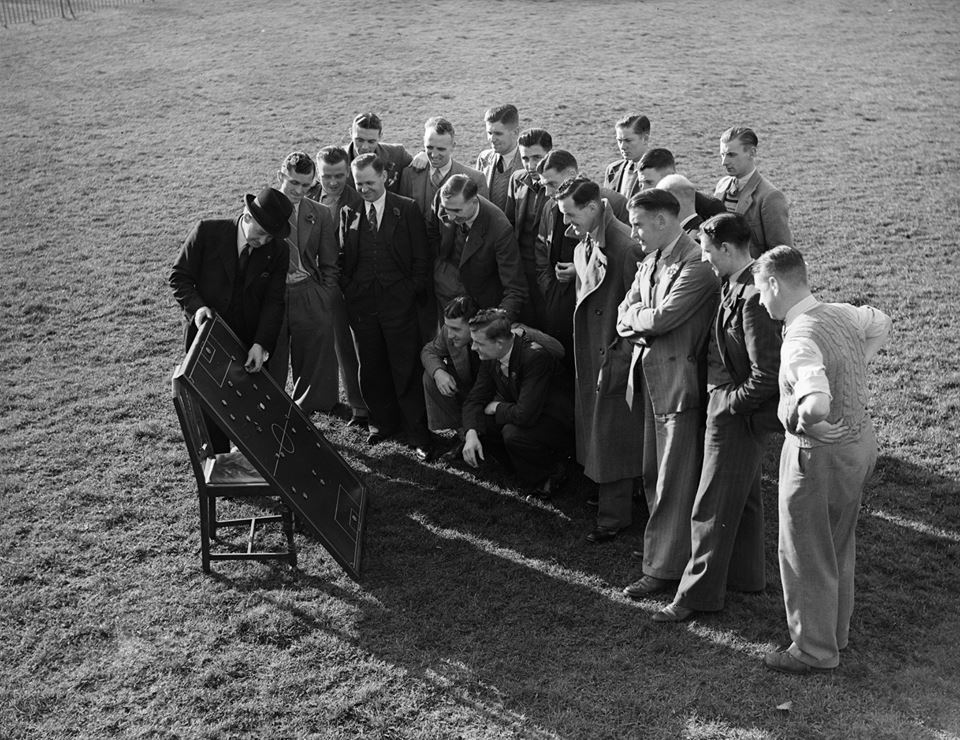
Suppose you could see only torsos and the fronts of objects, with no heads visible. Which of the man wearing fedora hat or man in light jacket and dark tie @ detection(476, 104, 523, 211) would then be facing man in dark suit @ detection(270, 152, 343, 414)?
man in light jacket and dark tie @ detection(476, 104, 523, 211)

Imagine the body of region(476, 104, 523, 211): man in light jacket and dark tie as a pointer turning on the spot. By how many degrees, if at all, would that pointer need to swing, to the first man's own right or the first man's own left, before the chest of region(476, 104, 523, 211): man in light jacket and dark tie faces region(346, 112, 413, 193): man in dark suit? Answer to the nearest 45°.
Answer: approximately 45° to the first man's own right

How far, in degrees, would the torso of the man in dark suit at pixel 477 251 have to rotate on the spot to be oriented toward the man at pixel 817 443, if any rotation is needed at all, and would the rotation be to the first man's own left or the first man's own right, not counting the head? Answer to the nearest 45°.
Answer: approximately 90° to the first man's own left

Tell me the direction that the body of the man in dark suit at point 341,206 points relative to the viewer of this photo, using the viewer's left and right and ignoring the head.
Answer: facing the viewer

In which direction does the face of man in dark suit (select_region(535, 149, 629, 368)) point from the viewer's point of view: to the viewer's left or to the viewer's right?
to the viewer's left

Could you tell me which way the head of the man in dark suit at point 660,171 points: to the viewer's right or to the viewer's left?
to the viewer's left

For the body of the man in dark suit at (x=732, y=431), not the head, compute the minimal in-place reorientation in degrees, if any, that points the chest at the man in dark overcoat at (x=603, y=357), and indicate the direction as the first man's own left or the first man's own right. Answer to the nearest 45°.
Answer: approximately 45° to the first man's own right

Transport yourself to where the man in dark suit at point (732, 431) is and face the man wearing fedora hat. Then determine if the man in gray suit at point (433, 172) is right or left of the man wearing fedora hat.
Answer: right

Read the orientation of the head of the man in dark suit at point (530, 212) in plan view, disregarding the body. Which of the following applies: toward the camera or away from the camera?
toward the camera

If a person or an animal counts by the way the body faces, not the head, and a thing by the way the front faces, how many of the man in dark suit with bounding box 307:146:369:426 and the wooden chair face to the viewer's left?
0

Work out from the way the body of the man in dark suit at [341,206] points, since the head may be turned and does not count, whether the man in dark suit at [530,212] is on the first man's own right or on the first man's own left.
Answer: on the first man's own left

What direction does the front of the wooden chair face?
to the viewer's right

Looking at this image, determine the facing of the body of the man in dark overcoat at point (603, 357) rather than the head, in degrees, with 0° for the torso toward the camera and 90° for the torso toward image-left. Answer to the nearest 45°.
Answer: approximately 45°

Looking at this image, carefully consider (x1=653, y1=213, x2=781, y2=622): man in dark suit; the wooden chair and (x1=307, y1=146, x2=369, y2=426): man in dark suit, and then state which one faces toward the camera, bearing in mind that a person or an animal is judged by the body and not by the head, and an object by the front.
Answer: (x1=307, y1=146, x2=369, y2=426): man in dark suit

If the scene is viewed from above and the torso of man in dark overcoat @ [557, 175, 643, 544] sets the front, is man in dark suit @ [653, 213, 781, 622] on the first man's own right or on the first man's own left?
on the first man's own left

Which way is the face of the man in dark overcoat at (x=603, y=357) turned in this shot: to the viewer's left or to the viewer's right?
to the viewer's left

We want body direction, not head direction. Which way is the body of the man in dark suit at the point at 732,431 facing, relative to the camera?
to the viewer's left

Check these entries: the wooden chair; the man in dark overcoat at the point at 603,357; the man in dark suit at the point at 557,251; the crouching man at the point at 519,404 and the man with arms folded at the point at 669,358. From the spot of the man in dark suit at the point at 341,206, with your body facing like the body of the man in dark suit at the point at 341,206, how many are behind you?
0
